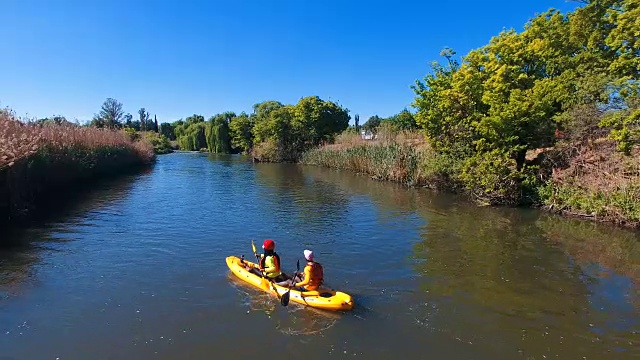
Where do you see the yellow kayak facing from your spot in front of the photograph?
facing away from the viewer and to the left of the viewer

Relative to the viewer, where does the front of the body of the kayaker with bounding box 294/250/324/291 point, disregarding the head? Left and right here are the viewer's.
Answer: facing away from the viewer and to the left of the viewer

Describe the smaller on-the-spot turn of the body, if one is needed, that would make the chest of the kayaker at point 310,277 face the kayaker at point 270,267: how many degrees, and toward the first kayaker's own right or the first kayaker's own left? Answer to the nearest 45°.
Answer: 0° — they already face them
